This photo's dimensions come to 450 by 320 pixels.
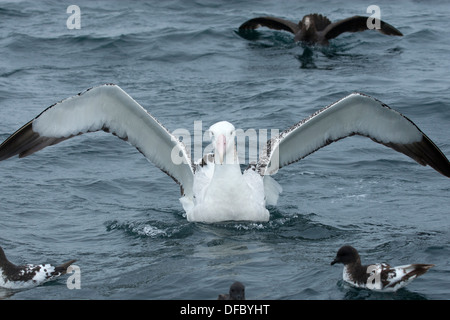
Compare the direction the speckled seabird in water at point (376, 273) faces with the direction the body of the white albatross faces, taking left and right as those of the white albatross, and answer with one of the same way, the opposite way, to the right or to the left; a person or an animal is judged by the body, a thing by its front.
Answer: to the right

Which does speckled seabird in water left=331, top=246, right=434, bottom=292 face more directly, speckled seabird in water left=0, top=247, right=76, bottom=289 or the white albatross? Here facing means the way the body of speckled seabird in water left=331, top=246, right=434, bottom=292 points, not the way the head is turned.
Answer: the speckled seabird in water

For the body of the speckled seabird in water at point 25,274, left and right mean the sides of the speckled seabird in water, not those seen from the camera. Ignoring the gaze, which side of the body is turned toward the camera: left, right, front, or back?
left

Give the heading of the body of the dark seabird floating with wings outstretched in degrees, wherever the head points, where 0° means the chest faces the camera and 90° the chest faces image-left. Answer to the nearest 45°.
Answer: approximately 0°

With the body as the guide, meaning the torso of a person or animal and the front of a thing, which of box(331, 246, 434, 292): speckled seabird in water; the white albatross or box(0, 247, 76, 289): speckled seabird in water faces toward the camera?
the white albatross

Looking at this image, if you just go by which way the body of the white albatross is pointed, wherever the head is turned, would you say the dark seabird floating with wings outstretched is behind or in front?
behind

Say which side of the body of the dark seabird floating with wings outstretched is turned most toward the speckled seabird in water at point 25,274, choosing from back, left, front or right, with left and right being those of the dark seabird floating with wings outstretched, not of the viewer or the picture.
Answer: front

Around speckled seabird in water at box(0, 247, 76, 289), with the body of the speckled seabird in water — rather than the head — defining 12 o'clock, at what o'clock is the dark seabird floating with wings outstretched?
The dark seabird floating with wings outstretched is roughly at 4 o'clock from the speckled seabird in water.

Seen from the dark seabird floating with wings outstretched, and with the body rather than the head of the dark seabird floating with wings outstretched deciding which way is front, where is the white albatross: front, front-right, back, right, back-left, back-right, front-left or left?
front

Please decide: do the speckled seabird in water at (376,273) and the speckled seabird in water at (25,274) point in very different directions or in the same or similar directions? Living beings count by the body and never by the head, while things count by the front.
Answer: same or similar directions

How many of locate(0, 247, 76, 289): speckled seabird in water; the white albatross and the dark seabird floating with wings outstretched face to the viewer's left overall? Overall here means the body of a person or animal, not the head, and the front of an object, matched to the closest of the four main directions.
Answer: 1

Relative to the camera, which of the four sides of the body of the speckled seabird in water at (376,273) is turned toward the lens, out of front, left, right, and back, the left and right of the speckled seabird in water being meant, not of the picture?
left

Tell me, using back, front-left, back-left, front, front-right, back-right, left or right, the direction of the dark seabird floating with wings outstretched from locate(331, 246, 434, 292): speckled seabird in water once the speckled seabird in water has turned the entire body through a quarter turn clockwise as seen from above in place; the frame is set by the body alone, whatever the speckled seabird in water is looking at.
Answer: front

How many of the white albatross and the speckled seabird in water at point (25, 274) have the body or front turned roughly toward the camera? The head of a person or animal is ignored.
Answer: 1

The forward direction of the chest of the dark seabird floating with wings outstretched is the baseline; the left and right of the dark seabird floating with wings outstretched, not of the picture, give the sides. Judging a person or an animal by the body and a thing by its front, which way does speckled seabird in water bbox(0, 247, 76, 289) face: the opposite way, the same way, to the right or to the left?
to the right

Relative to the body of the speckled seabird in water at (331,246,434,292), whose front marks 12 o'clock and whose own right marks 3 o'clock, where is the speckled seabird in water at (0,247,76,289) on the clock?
the speckled seabird in water at (0,247,76,289) is roughly at 12 o'clock from the speckled seabird in water at (331,246,434,292).

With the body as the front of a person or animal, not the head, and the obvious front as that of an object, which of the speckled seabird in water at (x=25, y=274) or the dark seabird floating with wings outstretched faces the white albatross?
the dark seabird floating with wings outstretched

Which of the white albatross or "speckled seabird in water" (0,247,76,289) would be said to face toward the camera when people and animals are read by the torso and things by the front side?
the white albatross

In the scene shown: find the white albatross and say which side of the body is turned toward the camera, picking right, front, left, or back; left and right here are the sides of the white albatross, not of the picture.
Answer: front
